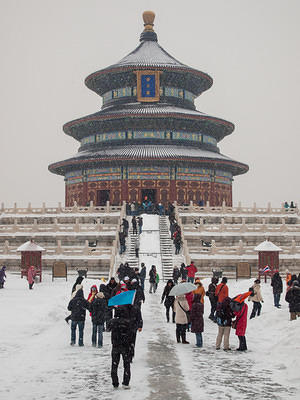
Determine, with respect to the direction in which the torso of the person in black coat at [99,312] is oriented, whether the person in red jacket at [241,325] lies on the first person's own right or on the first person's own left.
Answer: on the first person's own right

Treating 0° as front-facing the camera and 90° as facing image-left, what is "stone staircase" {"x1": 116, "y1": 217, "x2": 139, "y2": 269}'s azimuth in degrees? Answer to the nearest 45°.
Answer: approximately 0°

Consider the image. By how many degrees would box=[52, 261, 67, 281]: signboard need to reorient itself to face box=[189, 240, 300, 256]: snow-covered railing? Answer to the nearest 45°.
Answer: approximately 90° to its left

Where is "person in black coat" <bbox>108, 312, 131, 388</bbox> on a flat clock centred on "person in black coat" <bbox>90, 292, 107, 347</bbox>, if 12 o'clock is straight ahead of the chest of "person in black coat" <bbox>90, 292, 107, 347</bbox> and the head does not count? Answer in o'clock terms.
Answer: "person in black coat" <bbox>108, 312, 131, 388</bbox> is roughly at 6 o'clock from "person in black coat" <bbox>90, 292, 107, 347</bbox>.

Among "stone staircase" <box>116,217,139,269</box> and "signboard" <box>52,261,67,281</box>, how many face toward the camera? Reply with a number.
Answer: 2

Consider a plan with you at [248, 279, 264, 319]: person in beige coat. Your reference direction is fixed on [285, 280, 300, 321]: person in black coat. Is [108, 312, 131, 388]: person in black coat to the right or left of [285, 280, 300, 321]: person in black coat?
right

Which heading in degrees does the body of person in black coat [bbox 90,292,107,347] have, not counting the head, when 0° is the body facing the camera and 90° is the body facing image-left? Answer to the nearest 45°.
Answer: approximately 180°

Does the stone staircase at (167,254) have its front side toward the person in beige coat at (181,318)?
yes

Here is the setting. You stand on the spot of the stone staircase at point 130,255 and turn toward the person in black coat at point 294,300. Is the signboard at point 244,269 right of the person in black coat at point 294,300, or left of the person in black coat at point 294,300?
left

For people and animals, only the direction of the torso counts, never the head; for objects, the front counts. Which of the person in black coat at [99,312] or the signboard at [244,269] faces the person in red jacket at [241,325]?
the signboard

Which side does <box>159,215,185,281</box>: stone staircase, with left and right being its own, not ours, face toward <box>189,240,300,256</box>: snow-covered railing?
left

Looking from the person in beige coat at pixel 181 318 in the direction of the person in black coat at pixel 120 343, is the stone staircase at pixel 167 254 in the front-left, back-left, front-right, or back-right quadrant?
back-right

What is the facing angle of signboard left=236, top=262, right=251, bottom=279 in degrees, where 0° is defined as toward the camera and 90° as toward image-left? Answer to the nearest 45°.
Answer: approximately 0°
